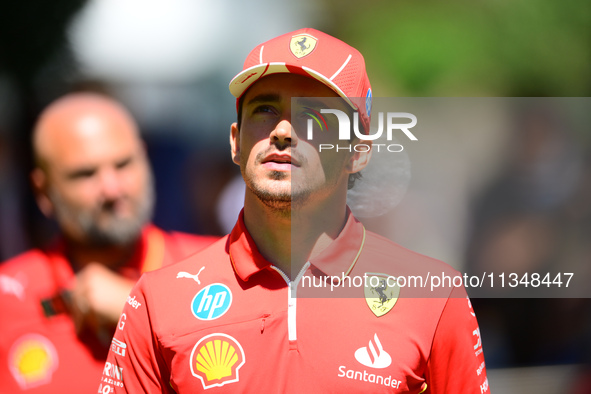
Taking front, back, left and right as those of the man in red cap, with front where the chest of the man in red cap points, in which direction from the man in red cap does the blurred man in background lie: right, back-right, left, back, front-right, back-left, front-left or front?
back-right

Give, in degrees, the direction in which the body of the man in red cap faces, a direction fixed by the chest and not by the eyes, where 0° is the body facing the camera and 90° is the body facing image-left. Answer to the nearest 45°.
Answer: approximately 0°
